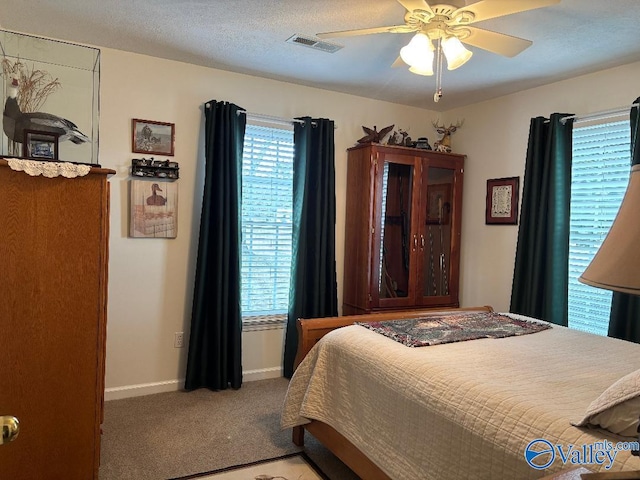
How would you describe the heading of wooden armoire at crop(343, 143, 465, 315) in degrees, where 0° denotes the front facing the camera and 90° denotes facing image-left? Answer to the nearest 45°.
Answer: approximately 315°

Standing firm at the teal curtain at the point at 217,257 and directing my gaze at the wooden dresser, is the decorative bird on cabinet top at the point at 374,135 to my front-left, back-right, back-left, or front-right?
back-left

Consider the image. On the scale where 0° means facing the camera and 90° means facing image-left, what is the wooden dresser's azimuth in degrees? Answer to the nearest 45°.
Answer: approximately 270°

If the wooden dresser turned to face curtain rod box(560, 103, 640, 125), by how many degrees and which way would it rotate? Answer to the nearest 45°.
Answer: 0° — it already faces it

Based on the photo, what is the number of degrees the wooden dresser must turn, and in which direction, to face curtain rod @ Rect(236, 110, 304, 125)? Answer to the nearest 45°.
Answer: approximately 45° to its left

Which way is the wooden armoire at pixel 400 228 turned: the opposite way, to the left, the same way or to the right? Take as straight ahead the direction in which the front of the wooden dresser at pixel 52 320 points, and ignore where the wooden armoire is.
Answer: to the right
